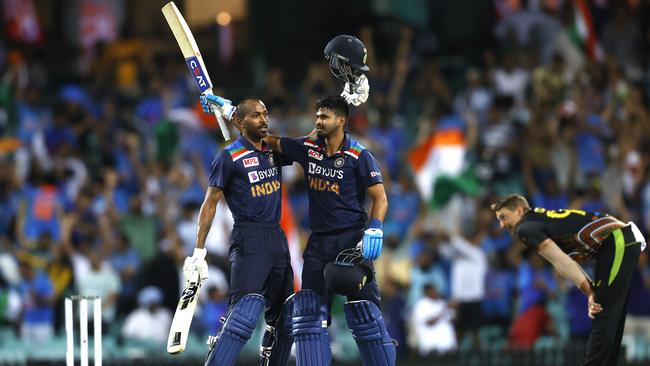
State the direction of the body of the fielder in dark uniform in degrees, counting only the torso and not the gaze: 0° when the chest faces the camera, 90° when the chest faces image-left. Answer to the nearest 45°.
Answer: approximately 90°
